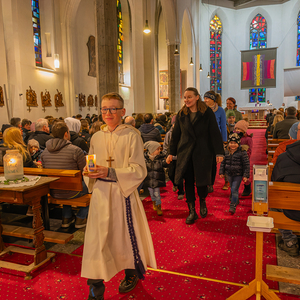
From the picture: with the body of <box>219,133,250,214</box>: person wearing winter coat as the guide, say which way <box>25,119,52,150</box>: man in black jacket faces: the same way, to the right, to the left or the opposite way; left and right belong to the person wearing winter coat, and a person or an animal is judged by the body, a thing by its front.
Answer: the opposite way

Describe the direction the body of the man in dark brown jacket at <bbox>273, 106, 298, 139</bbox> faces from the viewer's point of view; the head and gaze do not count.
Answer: away from the camera

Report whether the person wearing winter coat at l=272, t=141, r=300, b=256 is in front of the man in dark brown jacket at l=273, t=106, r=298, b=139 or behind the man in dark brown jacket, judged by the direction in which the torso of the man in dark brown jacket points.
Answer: behind

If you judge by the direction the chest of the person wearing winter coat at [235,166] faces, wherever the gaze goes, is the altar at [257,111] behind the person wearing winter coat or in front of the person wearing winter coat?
behind

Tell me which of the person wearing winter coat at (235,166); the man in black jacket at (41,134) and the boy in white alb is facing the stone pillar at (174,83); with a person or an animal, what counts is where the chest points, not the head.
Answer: the man in black jacket

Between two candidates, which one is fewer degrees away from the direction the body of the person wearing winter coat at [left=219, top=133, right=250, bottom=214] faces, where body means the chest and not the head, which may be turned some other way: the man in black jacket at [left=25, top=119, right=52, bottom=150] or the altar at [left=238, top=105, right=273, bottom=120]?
the man in black jacket

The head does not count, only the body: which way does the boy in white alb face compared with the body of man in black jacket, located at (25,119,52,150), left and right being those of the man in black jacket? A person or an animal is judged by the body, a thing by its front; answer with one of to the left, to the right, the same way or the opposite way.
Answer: the opposite way

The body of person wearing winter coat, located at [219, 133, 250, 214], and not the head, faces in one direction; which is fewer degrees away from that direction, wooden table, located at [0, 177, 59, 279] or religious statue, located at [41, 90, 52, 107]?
the wooden table

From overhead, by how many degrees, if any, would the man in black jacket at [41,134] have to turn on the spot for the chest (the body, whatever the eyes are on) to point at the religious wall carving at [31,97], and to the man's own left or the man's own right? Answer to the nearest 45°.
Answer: approximately 45° to the man's own left

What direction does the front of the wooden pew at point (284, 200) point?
away from the camera

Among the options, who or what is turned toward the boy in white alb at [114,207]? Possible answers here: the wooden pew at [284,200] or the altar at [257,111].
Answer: the altar

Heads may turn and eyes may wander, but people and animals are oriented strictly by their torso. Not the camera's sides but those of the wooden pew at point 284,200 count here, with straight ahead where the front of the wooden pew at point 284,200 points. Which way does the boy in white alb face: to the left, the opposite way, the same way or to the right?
the opposite way

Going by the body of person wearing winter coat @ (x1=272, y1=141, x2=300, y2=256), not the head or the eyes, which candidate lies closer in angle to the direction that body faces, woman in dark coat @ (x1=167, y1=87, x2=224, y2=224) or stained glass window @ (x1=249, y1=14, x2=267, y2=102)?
the stained glass window

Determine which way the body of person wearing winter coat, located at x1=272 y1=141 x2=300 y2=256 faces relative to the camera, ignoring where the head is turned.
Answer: away from the camera

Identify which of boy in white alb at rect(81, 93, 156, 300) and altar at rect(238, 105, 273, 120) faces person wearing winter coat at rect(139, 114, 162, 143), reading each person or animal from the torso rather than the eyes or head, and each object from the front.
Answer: the altar

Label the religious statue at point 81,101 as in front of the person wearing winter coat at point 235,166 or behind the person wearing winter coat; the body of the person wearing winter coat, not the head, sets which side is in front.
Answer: behind

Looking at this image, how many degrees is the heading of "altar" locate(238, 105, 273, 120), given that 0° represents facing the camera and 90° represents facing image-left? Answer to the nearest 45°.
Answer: approximately 0°
